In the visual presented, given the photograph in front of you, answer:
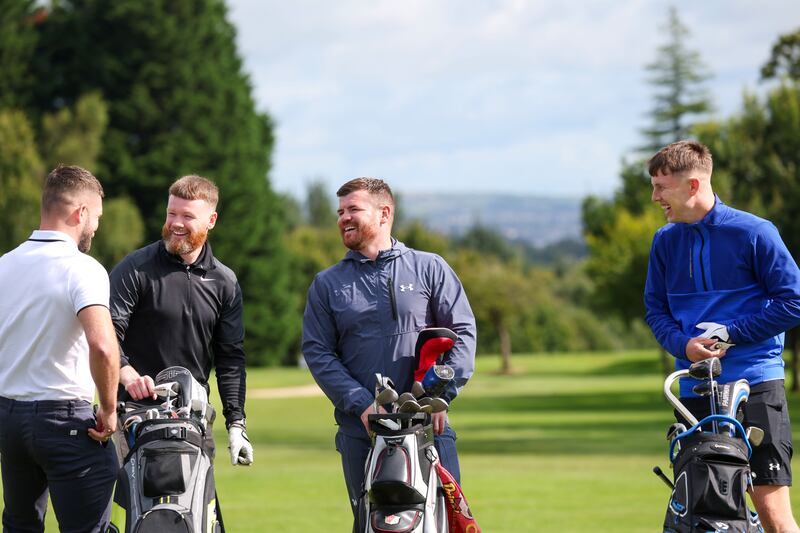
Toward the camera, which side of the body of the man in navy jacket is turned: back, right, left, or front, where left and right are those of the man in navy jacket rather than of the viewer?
front

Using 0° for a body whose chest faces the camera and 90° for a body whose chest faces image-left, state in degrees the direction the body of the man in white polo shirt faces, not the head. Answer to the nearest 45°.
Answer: approximately 225°

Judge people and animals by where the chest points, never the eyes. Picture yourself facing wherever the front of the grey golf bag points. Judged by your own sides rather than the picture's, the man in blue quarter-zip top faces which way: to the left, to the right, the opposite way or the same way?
to the right

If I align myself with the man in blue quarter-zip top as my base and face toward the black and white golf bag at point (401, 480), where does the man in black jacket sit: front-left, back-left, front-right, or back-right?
front-right

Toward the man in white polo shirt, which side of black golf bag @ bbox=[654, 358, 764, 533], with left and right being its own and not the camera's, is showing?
right

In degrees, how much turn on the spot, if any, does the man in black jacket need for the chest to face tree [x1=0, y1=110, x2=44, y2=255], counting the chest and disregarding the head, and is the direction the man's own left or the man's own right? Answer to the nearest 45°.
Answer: approximately 180°

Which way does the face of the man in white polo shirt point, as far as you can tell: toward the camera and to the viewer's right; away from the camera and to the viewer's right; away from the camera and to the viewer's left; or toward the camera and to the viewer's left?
away from the camera and to the viewer's right

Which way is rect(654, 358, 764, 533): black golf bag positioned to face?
toward the camera

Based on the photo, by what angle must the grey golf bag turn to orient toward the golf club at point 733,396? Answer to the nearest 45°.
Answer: approximately 90° to its left

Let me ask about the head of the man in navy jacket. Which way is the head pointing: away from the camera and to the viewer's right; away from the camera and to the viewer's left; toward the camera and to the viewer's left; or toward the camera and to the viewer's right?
toward the camera and to the viewer's left

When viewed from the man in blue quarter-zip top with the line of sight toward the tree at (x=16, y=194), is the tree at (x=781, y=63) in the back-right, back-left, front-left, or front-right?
front-right

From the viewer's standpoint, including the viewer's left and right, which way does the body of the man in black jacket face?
facing the viewer

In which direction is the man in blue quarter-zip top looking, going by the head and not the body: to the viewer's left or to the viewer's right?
to the viewer's left
